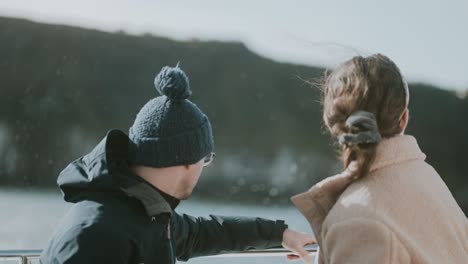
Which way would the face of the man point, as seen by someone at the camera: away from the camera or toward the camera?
away from the camera

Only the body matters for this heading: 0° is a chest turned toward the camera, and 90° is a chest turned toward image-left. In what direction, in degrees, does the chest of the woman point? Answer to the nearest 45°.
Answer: approximately 135°

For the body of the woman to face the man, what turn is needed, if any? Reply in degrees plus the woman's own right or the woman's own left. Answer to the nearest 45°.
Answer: approximately 45° to the woman's own left

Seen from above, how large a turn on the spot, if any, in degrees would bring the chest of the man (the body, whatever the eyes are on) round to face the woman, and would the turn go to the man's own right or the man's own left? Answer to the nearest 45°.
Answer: approximately 45° to the man's own right
